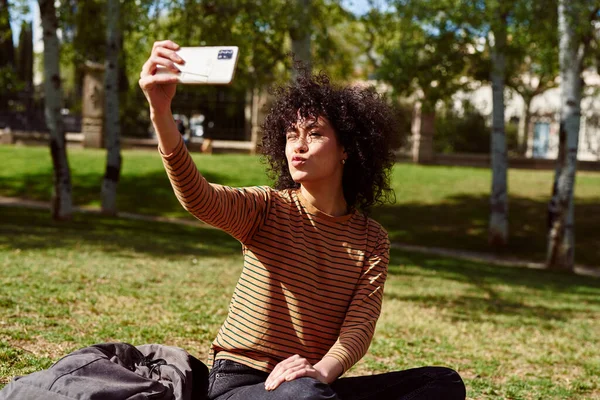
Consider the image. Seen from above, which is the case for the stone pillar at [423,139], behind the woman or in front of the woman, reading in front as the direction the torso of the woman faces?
behind

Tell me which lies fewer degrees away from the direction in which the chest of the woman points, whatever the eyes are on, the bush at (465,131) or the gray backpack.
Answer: the gray backpack

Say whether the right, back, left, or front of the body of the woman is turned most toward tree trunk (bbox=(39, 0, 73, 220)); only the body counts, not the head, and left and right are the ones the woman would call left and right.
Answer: back

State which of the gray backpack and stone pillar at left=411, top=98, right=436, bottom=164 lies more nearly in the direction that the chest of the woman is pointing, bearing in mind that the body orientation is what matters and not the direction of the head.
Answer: the gray backpack

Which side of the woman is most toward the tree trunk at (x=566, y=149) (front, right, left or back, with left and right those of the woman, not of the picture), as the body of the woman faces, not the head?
back

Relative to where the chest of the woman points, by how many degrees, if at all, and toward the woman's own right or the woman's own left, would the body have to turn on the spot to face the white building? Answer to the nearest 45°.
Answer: approximately 180°

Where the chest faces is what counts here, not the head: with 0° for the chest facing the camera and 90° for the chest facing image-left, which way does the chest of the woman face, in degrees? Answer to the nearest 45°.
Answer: approximately 0°

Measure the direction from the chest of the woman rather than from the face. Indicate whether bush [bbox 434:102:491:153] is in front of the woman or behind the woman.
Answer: behind

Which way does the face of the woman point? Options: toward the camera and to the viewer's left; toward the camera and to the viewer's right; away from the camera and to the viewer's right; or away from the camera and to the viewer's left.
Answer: toward the camera and to the viewer's left

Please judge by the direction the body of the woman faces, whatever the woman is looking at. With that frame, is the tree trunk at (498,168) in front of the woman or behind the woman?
behind

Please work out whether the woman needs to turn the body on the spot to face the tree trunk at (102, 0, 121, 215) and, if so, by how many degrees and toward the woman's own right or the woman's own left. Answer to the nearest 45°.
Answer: approximately 180°
